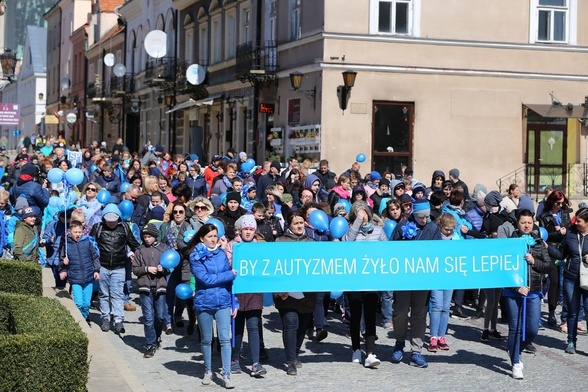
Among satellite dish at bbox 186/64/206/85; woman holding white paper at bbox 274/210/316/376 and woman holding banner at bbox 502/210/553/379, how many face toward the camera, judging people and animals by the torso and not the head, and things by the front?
3

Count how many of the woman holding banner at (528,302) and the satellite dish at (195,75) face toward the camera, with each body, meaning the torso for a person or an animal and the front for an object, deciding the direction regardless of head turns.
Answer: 2

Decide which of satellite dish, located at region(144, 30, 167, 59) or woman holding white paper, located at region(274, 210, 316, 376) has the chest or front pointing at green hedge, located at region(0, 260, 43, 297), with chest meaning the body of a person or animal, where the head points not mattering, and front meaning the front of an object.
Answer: the satellite dish

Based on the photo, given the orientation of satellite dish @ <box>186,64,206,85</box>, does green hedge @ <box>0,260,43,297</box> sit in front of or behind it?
in front

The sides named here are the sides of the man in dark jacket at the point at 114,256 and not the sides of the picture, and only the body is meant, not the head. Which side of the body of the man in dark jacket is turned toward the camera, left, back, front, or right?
front

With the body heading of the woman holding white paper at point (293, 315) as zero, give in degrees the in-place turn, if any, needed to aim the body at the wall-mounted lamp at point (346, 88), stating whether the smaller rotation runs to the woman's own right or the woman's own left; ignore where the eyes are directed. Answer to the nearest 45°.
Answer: approximately 180°

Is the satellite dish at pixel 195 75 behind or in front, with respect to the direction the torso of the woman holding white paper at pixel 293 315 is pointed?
behind

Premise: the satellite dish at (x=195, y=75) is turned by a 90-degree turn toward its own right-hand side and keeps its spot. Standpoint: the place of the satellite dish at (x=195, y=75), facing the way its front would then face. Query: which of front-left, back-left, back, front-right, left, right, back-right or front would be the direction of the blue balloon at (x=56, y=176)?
left

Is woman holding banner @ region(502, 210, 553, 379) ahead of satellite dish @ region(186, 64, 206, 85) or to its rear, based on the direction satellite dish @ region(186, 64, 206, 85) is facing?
ahead

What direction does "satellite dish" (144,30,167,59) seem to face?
toward the camera

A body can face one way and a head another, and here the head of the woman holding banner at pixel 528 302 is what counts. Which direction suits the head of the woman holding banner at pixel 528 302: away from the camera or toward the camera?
toward the camera

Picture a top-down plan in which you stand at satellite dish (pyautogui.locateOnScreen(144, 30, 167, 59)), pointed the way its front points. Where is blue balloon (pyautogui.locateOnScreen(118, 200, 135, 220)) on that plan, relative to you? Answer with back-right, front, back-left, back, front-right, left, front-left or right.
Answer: front
